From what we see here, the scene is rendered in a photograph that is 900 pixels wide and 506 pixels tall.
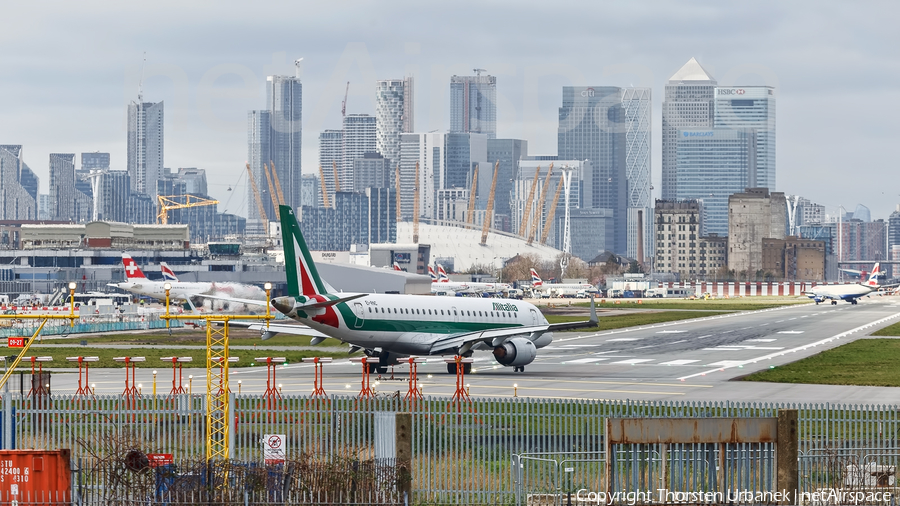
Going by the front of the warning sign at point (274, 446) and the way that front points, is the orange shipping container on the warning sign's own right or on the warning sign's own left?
on the warning sign's own right

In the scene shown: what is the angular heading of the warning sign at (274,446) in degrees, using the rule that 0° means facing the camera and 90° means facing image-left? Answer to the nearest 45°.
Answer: approximately 0°
